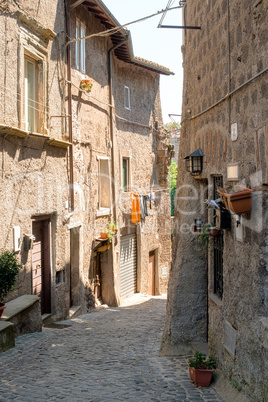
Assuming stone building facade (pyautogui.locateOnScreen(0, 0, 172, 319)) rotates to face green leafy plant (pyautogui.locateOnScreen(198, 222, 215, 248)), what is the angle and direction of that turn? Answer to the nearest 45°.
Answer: approximately 45° to its right

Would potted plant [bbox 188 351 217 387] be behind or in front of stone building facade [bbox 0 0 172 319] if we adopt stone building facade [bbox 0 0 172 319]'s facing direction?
in front

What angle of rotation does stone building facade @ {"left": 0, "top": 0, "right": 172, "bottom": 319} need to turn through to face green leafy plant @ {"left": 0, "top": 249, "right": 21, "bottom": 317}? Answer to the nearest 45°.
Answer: approximately 45° to its right

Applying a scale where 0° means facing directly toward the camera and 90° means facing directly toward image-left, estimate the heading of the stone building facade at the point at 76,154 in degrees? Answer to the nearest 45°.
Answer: approximately 315°

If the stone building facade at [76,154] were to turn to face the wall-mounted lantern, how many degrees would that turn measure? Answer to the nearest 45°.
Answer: approximately 45° to its right
